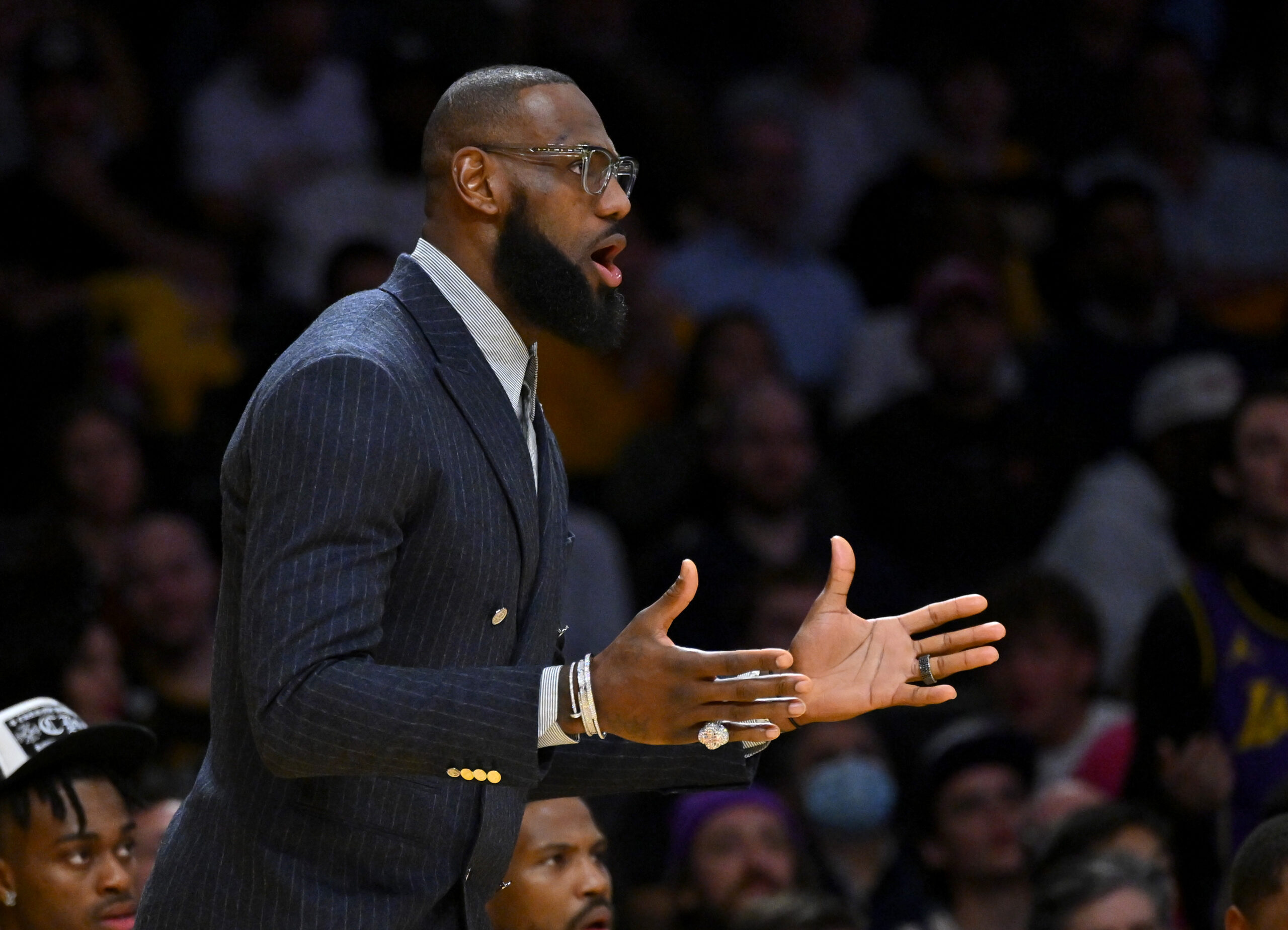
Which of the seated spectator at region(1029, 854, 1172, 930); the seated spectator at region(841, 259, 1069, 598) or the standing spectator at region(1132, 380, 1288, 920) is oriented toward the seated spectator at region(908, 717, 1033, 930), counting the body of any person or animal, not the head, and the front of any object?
the seated spectator at region(841, 259, 1069, 598)

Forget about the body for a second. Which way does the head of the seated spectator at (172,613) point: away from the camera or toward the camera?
toward the camera

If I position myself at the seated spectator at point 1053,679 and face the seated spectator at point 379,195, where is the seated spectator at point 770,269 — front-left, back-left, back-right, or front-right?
front-right

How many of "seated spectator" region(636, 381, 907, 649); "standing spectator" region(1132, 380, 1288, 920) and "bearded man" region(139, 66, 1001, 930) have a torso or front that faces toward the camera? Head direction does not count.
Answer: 2

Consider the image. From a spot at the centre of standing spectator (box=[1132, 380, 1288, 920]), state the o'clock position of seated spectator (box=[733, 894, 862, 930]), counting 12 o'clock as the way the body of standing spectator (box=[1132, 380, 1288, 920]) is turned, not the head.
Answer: seated spectator (box=[733, 894, 862, 930]) is roughly at 2 o'clock from standing spectator (box=[1132, 380, 1288, 920]).

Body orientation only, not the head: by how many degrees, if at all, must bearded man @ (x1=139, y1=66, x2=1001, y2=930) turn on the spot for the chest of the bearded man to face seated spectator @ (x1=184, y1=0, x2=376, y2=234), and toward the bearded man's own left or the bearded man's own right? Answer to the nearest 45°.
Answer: approximately 90° to the bearded man's own left

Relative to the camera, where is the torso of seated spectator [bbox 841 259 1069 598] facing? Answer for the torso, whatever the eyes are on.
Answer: toward the camera

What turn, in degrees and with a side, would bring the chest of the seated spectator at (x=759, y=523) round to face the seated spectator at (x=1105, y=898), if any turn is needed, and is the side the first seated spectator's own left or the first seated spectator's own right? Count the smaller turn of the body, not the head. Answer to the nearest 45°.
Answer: approximately 45° to the first seated spectator's own left

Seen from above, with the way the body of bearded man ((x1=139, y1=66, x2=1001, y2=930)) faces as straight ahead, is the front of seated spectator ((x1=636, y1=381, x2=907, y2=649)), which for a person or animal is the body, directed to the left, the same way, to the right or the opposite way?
to the right

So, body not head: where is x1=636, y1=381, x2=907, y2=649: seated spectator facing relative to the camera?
toward the camera

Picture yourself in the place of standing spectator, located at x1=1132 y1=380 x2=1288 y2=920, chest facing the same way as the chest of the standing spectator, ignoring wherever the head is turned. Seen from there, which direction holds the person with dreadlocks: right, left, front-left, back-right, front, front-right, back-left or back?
front-right

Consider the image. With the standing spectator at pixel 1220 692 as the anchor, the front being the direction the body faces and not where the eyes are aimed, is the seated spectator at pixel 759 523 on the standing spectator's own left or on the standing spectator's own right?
on the standing spectator's own right

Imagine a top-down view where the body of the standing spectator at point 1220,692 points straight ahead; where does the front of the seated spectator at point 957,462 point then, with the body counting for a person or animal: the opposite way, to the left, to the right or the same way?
the same way

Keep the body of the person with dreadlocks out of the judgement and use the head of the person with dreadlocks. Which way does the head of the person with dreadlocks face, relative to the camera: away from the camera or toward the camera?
toward the camera

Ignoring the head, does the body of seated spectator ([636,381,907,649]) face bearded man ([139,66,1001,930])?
yes

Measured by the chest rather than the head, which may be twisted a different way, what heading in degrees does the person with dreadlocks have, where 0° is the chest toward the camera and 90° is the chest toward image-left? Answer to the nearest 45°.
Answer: approximately 315°
